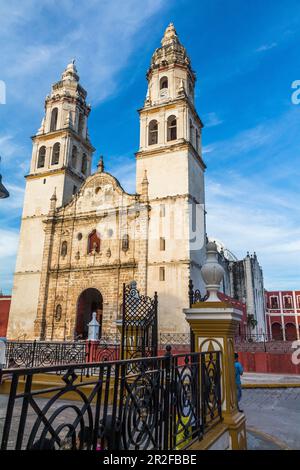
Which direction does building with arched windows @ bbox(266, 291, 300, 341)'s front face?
toward the camera

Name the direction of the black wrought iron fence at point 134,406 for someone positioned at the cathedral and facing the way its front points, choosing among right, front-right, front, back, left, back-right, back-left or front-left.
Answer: front-left

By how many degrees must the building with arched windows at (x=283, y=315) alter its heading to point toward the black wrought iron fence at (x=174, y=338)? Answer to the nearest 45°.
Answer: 0° — it already faces it

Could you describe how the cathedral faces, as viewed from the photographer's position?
facing the viewer and to the left of the viewer

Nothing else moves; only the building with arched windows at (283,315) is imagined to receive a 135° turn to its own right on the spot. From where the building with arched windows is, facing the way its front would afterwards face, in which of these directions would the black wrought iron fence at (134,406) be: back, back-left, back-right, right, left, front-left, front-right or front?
back-left

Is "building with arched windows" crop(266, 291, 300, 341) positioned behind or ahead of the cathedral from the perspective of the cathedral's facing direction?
behind

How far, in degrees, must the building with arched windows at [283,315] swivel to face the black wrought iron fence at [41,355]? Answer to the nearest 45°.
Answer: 0° — it already faces it

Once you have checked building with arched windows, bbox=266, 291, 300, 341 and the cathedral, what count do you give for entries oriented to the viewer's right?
0

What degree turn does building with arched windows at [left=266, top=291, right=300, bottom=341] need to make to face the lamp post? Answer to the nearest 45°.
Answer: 0° — it already faces it

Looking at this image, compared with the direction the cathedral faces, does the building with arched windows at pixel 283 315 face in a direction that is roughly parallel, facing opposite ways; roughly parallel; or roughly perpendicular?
roughly parallel
